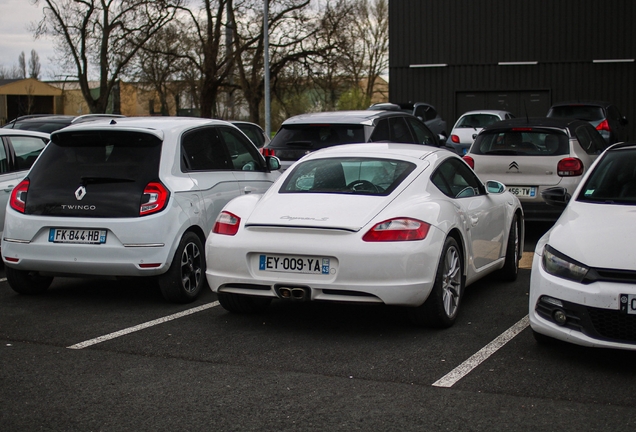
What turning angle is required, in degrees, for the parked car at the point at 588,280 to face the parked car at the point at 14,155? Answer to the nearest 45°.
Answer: approximately 90° to its right

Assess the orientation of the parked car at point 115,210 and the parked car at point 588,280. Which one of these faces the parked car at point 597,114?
the parked car at point 115,210

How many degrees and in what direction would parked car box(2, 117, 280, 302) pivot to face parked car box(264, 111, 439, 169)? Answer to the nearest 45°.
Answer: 0° — it already faces it

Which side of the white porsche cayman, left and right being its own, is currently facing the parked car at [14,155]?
left

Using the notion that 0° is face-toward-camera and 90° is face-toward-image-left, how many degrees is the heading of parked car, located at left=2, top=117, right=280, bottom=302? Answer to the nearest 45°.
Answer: approximately 225°

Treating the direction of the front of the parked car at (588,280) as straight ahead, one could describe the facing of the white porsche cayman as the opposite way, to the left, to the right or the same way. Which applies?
the opposite way

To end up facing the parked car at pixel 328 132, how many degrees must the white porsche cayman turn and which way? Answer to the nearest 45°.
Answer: approximately 45° to its left

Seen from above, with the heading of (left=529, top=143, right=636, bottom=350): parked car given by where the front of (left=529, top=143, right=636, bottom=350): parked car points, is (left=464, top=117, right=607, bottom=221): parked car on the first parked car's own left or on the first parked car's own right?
on the first parked car's own right

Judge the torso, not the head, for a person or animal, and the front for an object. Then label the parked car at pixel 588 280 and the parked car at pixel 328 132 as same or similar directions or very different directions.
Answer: very different directions

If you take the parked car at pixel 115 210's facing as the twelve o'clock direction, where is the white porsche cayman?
The white porsche cayman is roughly at 3 o'clock from the parked car.

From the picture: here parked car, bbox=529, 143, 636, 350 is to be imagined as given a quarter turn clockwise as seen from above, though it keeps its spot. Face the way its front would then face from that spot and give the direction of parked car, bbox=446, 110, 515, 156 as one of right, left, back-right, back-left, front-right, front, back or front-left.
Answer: front-right
